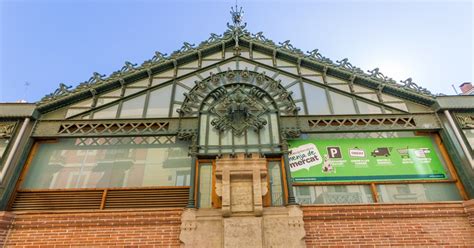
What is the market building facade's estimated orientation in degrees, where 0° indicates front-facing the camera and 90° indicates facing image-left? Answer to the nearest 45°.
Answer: approximately 0°
